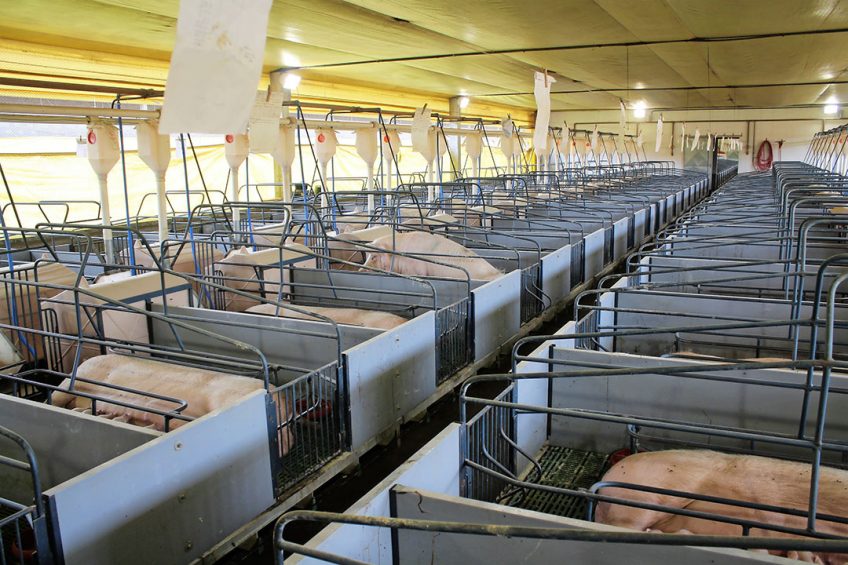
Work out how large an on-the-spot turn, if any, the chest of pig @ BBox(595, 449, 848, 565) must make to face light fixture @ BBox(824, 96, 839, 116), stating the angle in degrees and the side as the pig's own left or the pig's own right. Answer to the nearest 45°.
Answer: approximately 90° to the pig's own left

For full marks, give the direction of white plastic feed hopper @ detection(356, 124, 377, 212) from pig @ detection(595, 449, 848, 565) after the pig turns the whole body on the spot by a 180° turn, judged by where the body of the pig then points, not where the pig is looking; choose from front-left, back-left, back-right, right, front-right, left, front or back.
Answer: front-right

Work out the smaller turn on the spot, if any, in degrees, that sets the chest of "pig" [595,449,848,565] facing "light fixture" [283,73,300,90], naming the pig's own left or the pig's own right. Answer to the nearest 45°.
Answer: approximately 135° to the pig's own left

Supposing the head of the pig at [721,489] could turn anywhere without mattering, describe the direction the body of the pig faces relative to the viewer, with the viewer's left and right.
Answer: facing to the right of the viewer

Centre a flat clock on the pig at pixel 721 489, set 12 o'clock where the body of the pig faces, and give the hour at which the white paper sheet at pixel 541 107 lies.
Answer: The white paper sheet is roughly at 8 o'clock from the pig.

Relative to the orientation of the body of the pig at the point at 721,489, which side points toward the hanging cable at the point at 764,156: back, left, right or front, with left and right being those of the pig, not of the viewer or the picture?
left

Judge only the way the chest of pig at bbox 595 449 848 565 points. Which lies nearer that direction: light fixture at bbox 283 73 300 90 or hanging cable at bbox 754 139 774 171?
the hanging cable

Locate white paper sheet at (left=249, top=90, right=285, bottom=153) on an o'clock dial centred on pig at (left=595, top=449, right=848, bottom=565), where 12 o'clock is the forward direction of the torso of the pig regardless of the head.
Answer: The white paper sheet is roughly at 7 o'clock from the pig.
